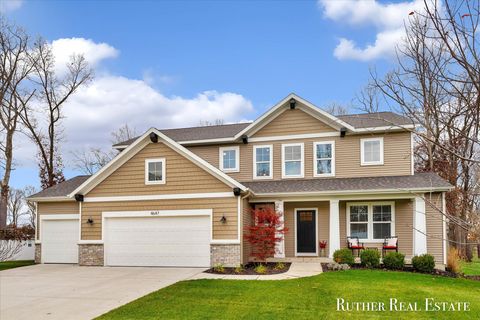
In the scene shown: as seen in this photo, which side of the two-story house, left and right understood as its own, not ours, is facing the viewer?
front

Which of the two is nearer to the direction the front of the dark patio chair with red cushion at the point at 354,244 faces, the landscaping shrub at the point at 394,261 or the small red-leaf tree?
the landscaping shrub

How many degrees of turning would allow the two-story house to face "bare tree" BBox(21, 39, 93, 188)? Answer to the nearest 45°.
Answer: approximately 135° to its right

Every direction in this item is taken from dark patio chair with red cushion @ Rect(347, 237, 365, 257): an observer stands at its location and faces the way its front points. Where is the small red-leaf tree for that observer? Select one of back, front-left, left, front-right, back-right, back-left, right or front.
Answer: right

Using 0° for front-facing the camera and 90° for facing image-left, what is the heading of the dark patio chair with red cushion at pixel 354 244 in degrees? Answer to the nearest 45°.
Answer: approximately 315°

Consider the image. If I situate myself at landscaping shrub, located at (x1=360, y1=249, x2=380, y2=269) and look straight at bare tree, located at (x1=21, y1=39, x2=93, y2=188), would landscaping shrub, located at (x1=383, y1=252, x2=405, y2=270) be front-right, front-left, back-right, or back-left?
back-right

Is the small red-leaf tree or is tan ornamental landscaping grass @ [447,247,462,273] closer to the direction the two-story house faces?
the small red-leaf tree

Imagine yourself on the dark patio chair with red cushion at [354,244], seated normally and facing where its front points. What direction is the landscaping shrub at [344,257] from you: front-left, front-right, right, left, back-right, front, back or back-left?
front-right

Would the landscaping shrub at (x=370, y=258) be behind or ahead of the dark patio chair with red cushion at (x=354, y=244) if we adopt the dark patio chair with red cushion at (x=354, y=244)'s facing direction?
ahead
